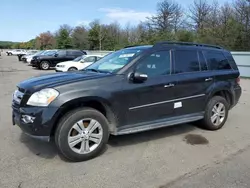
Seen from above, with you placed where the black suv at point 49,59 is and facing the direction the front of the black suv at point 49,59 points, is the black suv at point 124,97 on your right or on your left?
on your left

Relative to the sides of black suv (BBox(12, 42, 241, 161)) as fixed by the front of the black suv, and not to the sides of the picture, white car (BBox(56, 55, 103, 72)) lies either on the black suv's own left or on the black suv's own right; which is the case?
on the black suv's own right

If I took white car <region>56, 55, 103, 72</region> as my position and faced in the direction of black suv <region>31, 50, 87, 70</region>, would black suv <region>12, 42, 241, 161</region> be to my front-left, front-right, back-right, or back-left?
back-left

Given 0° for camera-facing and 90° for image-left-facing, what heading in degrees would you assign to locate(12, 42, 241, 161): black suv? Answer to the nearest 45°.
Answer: approximately 45°

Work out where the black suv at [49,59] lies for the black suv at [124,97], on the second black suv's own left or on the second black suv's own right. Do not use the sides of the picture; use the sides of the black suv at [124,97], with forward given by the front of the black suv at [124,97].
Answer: on the second black suv's own right

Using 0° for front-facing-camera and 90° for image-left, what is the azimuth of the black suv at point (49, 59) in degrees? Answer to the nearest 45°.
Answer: approximately 90°
